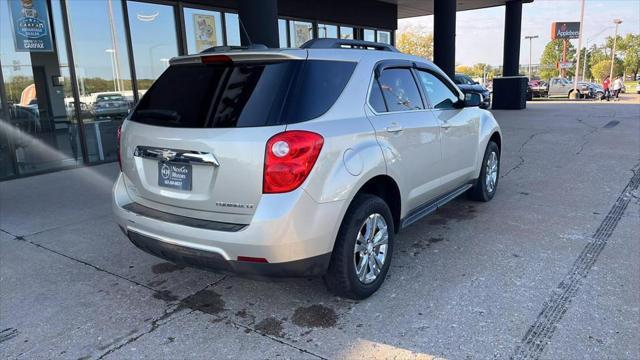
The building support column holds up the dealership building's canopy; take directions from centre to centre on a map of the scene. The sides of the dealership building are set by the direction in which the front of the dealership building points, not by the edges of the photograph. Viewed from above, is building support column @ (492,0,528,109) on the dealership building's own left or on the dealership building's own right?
on the dealership building's own left

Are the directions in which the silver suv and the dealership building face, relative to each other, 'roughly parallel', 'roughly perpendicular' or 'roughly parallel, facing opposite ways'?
roughly perpendicular

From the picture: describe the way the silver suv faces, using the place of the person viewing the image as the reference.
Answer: facing away from the viewer and to the right of the viewer

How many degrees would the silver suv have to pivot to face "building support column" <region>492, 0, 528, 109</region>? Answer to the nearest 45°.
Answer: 0° — it already faces it

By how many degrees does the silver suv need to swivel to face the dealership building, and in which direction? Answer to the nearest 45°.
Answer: approximately 90° to its left

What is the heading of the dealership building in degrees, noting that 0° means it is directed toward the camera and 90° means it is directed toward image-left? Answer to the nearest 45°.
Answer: approximately 315°

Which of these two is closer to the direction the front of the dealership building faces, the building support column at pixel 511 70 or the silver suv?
the silver suv

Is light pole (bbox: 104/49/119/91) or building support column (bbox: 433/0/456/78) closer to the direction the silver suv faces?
the building support column

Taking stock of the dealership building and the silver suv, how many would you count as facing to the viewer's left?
0

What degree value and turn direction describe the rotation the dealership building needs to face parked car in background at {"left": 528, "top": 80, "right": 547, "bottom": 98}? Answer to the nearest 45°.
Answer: approximately 90° to its left

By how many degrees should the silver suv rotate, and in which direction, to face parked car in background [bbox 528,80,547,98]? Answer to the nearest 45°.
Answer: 0° — it already faces it

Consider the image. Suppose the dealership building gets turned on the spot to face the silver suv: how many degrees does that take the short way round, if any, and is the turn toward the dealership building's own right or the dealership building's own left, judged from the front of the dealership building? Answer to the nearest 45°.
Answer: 0° — it already faces it
